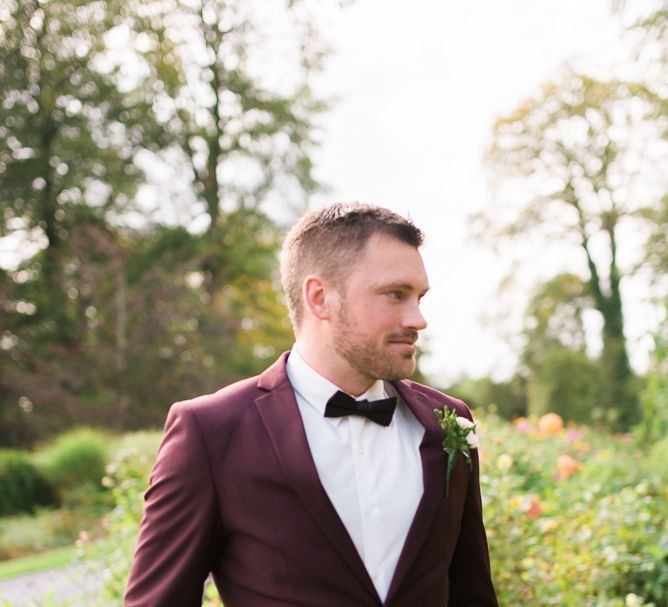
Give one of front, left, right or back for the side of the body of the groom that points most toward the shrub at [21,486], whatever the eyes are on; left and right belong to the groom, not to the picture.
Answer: back

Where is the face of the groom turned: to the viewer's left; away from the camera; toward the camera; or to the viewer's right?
to the viewer's right

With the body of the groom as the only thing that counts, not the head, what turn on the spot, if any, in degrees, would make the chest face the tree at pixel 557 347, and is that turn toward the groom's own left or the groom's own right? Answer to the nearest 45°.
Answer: approximately 135° to the groom's own left

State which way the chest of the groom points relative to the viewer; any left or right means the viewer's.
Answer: facing the viewer and to the right of the viewer

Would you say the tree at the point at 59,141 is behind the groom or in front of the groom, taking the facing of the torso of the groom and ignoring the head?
behind

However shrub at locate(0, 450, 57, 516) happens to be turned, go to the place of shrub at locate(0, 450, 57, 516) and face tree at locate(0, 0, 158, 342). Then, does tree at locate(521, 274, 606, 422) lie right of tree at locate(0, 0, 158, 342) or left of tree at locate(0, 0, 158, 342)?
right

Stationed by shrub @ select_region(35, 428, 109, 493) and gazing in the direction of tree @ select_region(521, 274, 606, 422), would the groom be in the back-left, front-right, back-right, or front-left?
back-right
